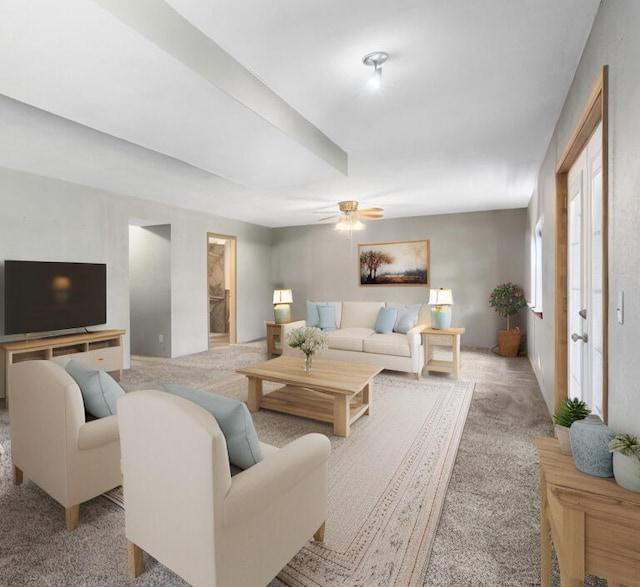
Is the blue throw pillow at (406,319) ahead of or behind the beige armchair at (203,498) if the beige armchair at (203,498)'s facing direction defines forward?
ahead

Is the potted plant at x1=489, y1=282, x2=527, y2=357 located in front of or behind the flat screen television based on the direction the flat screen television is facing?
in front

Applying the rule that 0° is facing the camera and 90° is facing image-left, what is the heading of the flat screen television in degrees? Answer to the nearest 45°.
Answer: approximately 315°

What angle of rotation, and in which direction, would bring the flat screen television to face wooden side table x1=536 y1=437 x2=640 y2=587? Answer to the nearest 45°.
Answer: approximately 45° to its right

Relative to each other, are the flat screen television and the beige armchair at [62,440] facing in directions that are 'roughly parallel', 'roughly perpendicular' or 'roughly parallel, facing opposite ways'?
roughly perpendicular

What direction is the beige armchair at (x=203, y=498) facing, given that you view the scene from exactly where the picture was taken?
facing away from the viewer and to the right of the viewer

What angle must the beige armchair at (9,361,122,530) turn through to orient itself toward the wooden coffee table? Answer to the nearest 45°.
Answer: approximately 45° to its right

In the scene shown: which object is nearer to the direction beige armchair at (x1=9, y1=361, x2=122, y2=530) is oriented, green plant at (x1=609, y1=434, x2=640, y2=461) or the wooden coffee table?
the wooden coffee table

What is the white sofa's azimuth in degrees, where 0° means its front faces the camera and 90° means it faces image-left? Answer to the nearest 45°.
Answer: approximately 45°

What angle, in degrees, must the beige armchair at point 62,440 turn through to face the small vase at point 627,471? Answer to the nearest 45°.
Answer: approximately 90° to its right

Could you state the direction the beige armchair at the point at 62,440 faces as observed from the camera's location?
facing away from the viewer and to the right of the viewer

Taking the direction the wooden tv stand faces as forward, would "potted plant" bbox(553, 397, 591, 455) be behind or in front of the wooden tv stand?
in front

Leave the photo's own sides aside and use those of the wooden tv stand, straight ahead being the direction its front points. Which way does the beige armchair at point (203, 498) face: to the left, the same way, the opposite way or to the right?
to the left

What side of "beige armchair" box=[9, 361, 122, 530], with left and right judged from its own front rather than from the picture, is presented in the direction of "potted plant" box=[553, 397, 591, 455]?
right

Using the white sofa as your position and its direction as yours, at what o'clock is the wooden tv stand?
The wooden tv stand is roughly at 1 o'clock from the white sofa.
